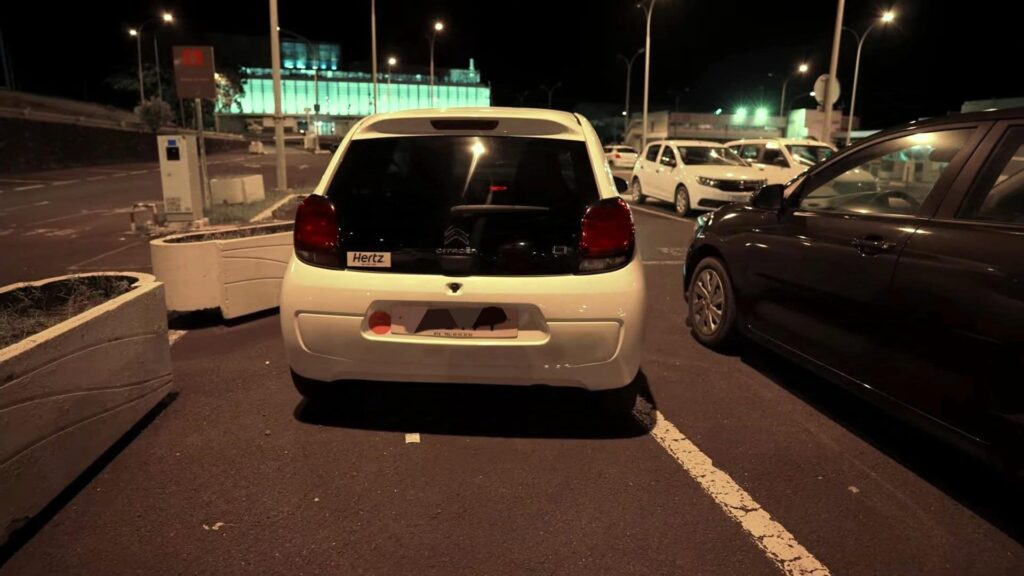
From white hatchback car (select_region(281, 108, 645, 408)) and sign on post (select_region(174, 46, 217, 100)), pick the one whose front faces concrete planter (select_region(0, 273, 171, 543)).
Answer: the sign on post

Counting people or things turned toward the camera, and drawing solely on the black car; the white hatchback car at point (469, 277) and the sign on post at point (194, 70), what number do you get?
1

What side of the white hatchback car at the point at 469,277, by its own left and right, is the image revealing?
back

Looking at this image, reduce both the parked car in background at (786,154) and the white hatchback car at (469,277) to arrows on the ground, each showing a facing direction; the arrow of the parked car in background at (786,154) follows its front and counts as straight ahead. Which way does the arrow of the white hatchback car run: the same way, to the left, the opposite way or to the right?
the opposite way

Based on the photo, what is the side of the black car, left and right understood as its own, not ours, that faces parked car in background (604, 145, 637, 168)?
front

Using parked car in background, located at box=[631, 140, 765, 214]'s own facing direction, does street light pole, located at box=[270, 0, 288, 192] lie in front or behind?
behind

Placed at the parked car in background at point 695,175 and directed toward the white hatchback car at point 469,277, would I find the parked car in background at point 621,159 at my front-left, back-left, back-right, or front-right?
back-right

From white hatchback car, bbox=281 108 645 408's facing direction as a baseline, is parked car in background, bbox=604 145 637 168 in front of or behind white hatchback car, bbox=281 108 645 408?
in front

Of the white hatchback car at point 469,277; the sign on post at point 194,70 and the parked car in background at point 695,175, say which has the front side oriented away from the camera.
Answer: the white hatchback car

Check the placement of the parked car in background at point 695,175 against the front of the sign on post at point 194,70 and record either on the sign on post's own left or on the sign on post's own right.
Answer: on the sign on post's own left

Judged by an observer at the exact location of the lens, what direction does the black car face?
facing away from the viewer and to the left of the viewer

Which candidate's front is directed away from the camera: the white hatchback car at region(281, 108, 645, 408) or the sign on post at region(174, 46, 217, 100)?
the white hatchback car

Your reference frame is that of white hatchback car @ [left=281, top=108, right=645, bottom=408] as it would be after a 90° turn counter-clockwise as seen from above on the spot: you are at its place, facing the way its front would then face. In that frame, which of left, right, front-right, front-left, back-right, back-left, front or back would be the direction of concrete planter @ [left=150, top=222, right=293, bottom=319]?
front-right

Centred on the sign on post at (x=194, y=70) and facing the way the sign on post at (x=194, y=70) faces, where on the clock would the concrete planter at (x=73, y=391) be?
The concrete planter is roughly at 12 o'clock from the sign on post.

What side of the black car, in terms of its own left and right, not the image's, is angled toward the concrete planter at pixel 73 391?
left

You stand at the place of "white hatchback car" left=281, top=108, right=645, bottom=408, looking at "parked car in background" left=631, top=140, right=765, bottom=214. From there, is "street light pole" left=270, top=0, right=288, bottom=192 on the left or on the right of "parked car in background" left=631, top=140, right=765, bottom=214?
left
